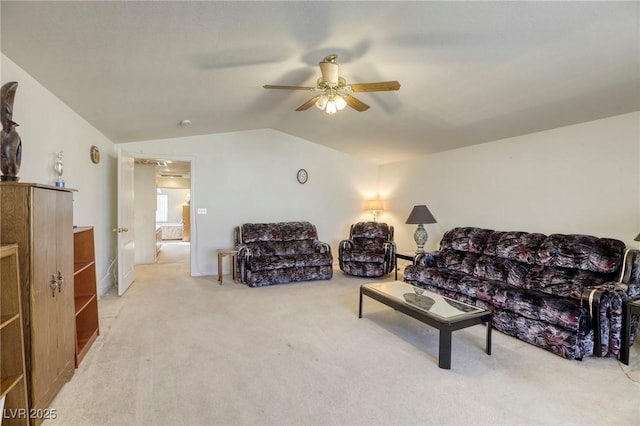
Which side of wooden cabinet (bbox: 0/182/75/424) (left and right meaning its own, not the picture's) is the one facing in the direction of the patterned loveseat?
left

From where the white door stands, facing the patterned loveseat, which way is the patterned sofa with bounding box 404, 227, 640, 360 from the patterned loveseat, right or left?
right

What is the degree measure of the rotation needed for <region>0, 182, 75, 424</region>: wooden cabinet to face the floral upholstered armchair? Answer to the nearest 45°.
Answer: approximately 45° to its left

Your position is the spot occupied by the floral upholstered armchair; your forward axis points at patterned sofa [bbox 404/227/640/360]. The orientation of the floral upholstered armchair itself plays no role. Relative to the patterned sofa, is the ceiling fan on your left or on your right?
right

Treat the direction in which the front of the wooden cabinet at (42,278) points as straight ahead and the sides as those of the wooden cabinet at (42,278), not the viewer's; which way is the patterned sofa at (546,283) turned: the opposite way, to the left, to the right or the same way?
the opposite way

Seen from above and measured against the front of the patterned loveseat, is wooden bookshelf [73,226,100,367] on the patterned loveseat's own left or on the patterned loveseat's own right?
on the patterned loveseat's own right

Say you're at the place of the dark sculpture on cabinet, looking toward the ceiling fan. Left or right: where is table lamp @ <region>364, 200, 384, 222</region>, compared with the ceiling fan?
left

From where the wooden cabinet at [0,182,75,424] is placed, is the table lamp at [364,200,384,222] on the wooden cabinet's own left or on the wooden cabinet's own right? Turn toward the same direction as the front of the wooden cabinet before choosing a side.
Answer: on the wooden cabinet's own left

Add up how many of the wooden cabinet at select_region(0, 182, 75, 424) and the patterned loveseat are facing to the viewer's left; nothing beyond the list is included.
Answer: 0

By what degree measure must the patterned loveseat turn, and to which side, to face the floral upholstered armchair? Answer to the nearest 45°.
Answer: approximately 45° to its left

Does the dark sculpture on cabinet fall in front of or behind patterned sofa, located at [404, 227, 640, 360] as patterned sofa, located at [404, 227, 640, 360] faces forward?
in front
